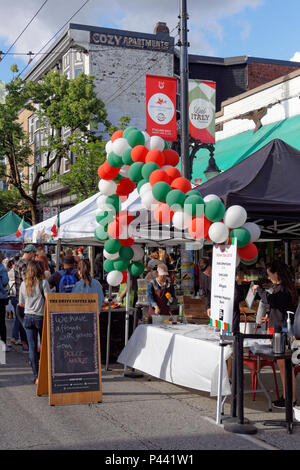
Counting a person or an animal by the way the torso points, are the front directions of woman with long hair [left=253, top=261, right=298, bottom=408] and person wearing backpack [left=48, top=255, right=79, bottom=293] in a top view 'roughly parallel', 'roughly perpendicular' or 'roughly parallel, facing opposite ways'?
roughly perpendicular

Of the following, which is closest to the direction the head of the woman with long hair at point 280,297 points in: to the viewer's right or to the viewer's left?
to the viewer's left

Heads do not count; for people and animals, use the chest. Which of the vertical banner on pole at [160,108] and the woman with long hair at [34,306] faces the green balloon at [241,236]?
the vertical banner on pole

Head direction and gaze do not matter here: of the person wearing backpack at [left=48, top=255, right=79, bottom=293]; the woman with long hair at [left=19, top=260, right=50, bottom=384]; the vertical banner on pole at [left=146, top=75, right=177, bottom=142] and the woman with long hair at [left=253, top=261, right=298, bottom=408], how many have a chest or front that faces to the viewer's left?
1

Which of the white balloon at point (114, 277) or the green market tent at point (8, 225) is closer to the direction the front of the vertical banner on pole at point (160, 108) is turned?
the white balloon

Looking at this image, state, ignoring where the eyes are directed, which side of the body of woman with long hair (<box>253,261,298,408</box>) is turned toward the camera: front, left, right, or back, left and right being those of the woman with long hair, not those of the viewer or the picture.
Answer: left

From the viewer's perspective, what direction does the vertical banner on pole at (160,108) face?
toward the camera

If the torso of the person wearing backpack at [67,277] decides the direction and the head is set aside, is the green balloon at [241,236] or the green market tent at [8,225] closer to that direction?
the green market tent

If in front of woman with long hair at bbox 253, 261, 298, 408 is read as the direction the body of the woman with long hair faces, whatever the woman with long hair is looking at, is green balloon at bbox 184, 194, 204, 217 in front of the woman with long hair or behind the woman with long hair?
in front

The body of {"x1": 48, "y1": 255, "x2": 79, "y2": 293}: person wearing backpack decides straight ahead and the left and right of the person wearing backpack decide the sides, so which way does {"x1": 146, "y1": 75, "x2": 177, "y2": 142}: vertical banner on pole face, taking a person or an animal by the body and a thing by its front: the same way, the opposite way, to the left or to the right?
the opposite way

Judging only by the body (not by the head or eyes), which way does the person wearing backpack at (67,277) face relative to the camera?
away from the camera
